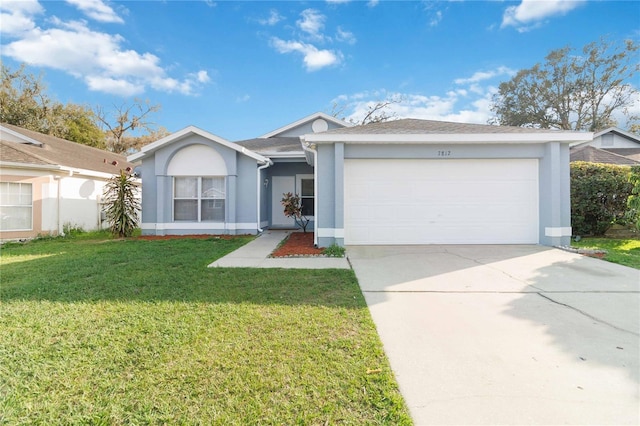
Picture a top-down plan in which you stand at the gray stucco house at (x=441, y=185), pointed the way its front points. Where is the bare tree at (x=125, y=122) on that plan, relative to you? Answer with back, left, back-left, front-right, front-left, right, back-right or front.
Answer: back-right

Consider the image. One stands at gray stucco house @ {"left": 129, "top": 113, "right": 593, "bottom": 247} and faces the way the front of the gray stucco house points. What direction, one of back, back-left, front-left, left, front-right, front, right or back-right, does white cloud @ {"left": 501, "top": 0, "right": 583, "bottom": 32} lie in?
back-left

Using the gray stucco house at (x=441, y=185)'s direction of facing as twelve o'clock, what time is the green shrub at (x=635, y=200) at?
The green shrub is roughly at 9 o'clock from the gray stucco house.

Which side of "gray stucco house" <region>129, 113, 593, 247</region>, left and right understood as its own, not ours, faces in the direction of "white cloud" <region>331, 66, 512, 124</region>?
back

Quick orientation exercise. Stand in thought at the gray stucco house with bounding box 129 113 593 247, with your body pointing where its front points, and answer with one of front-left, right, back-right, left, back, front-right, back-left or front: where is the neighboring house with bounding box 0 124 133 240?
right

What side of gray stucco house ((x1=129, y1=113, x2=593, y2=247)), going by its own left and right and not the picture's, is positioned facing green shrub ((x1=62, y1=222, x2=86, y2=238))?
right

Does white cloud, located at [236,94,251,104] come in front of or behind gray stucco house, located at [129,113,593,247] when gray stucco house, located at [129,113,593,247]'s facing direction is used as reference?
behind

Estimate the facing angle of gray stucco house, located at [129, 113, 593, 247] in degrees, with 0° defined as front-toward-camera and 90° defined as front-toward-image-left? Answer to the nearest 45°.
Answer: approximately 0°

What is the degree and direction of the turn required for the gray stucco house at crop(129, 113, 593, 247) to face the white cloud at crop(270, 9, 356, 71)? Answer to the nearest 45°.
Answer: approximately 135° to its right
